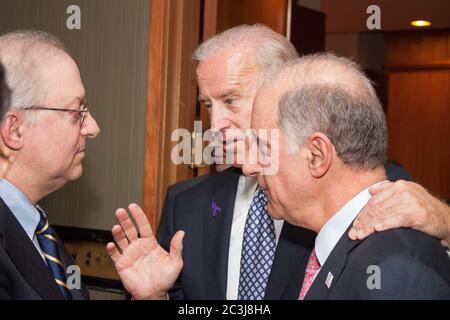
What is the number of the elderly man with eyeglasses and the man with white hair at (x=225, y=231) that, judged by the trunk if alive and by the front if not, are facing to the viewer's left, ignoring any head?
0

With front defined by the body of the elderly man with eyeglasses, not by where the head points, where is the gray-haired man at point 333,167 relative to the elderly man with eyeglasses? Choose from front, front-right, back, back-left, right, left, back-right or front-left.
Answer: front-right

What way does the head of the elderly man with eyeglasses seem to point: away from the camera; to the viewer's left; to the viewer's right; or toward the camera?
to the viewer's right

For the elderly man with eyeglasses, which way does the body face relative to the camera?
to the viewer's right

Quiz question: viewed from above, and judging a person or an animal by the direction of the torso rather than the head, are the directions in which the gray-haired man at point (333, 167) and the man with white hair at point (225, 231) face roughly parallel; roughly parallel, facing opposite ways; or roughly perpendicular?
roughly perpendicular

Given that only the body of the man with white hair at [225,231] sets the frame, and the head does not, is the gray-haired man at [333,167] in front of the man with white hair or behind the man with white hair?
in front

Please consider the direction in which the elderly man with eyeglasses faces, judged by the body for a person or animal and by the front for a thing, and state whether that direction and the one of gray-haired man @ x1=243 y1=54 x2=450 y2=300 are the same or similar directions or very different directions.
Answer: very different directions

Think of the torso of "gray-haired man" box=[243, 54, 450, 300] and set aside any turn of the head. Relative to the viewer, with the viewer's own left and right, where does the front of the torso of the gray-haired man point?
facing to the left of the viewer

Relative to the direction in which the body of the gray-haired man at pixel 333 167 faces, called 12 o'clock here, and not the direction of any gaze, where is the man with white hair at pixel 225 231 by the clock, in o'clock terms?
The man with white hair is roughly at 2 o'clock from the gray-haired man.

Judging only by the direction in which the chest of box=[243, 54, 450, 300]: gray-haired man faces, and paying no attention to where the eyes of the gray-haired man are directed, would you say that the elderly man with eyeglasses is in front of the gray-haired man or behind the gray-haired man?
in front

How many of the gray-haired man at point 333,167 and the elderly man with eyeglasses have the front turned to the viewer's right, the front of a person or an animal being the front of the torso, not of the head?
1

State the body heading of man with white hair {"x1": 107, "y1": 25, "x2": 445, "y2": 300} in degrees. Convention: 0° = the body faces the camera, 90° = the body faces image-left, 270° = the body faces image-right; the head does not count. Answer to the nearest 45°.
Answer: approximately 0°
